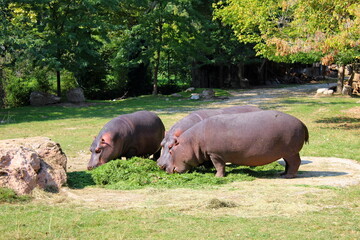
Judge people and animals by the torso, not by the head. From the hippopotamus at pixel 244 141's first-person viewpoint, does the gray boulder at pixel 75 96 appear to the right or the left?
on its right

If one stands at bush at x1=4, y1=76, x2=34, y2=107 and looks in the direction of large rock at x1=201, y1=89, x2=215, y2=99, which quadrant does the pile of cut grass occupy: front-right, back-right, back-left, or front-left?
front-right

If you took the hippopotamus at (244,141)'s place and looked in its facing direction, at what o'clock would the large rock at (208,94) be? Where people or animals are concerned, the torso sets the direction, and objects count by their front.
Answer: The large rock is roughly at 3 o'clock from the hippopotamus.

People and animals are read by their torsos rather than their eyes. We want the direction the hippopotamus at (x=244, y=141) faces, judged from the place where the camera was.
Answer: facing to the left of the viewer

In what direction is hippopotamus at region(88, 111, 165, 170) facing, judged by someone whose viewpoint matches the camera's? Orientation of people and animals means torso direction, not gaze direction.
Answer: facing the viewer and to the left of the viewer

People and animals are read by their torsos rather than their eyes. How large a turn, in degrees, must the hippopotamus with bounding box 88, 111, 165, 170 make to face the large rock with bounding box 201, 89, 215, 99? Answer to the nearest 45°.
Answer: approximately 135° to its right

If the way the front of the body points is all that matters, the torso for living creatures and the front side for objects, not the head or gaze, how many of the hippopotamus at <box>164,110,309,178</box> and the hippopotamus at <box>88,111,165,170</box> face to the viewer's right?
0

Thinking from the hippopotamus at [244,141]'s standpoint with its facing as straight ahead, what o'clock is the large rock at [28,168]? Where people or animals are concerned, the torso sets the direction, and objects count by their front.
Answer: The large rock is roughly at 11 o'clock from the hippopotamus.

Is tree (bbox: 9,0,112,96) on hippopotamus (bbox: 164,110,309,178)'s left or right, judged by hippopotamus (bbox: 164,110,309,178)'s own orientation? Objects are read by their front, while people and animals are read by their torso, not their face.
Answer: on its right

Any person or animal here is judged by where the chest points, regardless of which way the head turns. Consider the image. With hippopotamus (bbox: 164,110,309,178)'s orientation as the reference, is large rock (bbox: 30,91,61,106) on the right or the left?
on its right

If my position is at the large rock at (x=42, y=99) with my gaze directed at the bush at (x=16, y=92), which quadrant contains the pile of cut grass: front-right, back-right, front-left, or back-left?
back-left

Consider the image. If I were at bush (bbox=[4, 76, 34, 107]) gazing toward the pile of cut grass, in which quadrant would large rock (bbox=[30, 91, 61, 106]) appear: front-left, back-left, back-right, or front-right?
front-left
